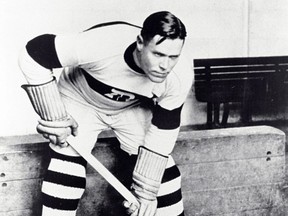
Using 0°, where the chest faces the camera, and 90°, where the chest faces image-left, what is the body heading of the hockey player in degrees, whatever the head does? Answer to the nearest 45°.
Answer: approximately 315°

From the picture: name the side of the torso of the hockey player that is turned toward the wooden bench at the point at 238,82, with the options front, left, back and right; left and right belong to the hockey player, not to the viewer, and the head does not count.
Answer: left
